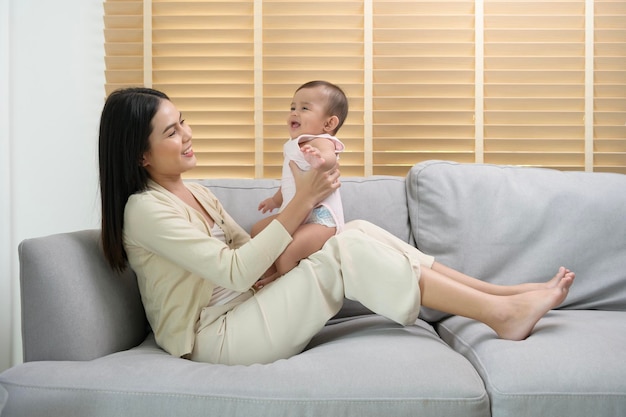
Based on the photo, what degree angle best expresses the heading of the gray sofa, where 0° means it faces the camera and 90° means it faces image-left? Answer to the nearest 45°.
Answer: approximately 0°

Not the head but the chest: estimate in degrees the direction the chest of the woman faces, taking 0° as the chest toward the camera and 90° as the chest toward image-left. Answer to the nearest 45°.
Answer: approximately 270°

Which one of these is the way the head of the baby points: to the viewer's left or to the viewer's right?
to the viewer's left

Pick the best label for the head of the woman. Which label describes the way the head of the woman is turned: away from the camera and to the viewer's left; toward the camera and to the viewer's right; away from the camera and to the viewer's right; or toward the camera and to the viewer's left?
toward the camera and to the viewer's right
